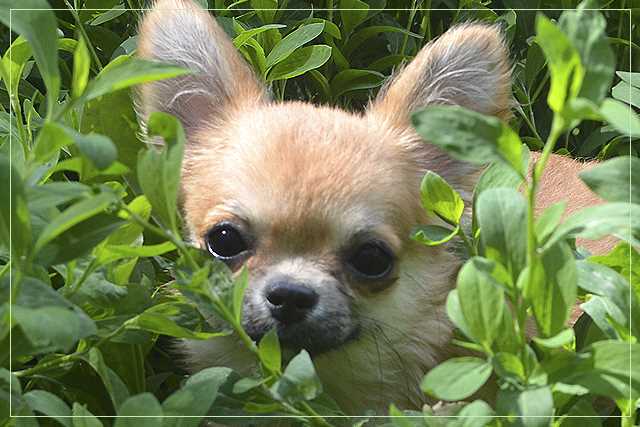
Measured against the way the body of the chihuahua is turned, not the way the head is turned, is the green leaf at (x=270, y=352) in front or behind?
in front

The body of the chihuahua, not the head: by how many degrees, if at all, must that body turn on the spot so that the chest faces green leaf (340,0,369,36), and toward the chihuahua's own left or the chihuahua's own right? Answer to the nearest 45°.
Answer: approximately 135° to the chihuahua's own right

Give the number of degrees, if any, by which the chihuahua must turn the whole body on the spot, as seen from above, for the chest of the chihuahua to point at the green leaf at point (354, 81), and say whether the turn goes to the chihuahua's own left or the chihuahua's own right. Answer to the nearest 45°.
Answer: approximately 135° to the chihuahua's own right

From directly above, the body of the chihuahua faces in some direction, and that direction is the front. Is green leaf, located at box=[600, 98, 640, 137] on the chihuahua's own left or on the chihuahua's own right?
on the chihuahua's own left

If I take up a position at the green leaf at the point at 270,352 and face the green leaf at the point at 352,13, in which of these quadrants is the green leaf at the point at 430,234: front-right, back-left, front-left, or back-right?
front-right

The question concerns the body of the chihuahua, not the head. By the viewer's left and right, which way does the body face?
facing the viewer and to the left of the viewer
